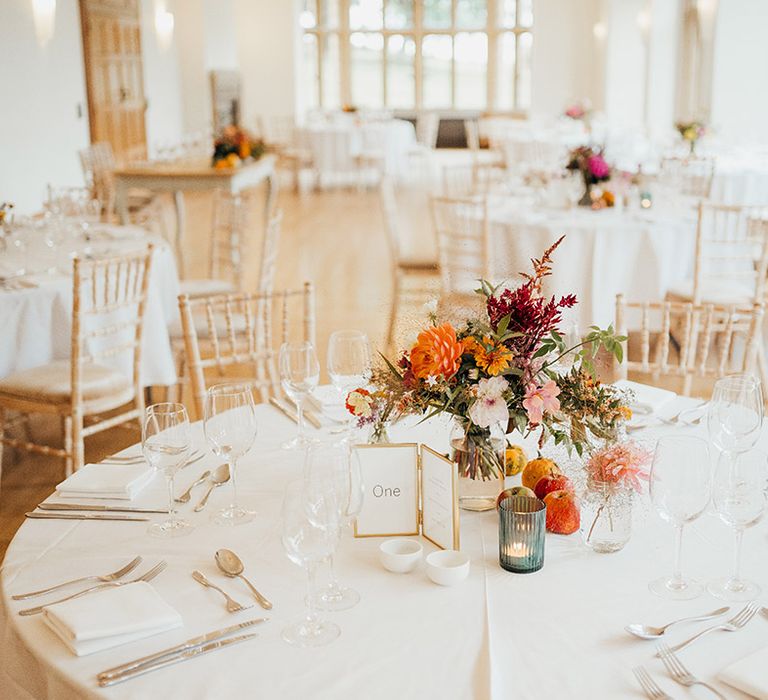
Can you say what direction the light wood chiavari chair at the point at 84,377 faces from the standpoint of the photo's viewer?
facing away from the viewer and to the left of the viewer

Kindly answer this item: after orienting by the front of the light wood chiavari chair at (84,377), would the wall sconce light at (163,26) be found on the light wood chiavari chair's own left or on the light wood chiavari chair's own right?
on the light wood chiavari chair's own right

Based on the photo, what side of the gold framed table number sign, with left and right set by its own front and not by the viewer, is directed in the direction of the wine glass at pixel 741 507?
left

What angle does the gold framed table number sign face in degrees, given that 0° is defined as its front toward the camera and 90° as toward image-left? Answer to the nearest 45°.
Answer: approximately 0°

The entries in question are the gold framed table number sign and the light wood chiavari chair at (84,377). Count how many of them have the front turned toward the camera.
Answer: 1

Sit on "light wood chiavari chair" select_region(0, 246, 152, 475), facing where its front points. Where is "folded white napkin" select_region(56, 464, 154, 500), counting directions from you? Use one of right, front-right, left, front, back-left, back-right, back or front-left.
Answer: back-left

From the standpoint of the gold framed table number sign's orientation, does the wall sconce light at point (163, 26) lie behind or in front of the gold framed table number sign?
behind
